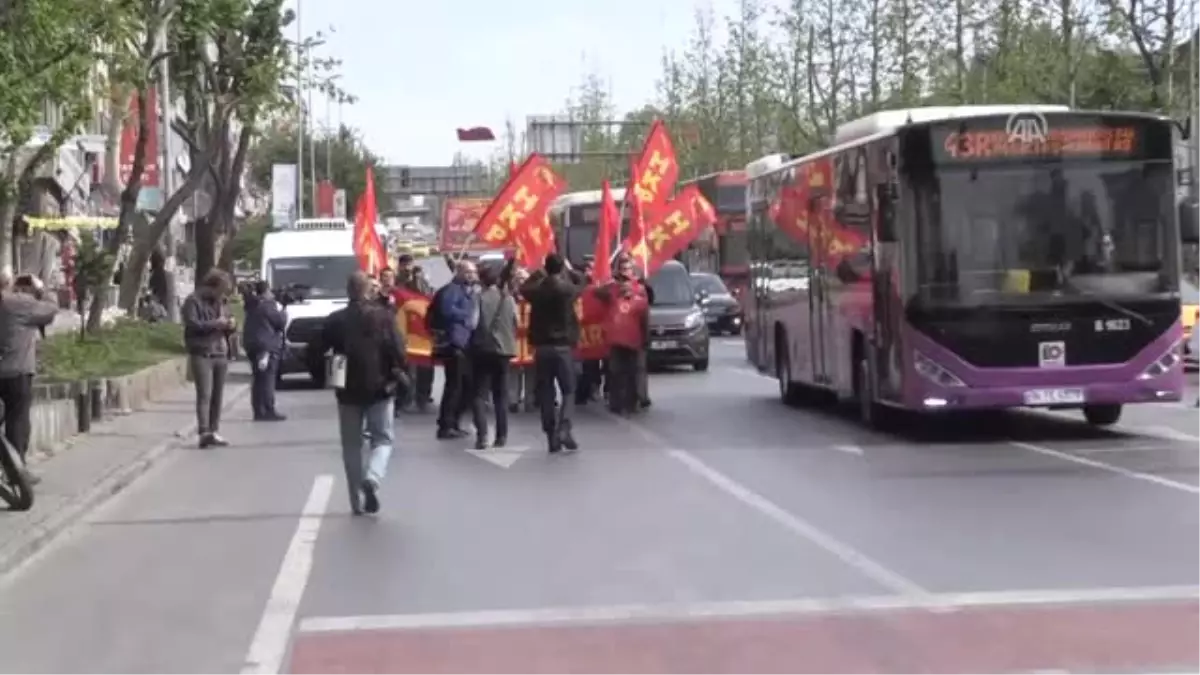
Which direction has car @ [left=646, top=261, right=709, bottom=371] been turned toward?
toward the camera

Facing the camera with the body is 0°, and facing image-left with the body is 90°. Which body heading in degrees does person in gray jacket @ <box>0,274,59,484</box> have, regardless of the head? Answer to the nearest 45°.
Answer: approximately 225°

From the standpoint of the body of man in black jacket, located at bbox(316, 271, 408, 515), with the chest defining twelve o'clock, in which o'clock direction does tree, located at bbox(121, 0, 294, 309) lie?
The tree is roughly at 12 o'clock from the man in black jacket.

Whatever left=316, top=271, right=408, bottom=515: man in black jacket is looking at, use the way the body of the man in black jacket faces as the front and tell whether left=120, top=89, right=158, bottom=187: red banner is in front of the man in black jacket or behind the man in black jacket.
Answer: in front

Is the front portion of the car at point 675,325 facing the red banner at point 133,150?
no

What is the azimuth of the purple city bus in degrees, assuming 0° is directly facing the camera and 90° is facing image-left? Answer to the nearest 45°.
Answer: approximately 0°

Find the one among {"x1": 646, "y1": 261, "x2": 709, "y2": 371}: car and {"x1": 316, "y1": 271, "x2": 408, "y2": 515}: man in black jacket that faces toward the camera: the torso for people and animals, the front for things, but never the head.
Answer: the car

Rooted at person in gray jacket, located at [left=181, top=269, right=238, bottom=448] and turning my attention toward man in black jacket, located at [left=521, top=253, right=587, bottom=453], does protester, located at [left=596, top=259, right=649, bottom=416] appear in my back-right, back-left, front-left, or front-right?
front-left

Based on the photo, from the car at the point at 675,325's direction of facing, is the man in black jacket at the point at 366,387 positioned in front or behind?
in front

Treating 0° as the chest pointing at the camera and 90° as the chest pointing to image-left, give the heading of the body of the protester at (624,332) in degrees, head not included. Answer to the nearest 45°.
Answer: approximately 0°

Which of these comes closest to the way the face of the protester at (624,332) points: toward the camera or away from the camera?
toward the camera

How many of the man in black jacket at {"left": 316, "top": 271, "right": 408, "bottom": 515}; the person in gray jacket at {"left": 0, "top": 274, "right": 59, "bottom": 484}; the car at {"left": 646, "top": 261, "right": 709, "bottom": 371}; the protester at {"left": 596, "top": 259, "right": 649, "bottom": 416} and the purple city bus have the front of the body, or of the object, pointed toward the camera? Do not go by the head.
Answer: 3

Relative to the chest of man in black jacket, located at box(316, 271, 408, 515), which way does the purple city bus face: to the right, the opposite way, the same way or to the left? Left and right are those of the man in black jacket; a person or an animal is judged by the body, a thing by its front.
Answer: the opposite way

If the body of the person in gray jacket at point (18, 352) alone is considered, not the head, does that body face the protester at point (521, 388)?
yes

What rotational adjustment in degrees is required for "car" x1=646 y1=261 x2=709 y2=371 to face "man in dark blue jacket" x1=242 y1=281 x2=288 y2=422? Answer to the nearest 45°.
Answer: approximately 45° to its right

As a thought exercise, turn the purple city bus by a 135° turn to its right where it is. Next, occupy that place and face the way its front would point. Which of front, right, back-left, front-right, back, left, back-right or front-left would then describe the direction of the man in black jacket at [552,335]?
front-left

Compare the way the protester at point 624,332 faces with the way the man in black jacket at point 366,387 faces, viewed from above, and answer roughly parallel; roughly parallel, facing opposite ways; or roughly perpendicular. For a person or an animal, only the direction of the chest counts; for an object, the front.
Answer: roughly parallel, facing opposite ways

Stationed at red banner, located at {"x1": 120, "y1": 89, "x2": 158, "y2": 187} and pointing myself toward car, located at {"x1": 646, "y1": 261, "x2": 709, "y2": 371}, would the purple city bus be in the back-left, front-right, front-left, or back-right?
front-right

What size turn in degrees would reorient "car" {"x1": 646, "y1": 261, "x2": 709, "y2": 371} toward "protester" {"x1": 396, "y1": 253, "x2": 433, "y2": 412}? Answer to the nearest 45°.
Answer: approximately 45° to its right

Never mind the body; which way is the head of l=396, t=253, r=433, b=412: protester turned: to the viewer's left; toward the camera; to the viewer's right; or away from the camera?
toward the camera
